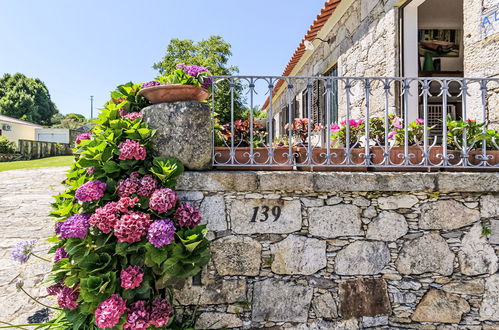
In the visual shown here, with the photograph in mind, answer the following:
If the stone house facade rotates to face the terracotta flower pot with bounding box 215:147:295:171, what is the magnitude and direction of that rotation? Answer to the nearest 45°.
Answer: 0° — it already faces it

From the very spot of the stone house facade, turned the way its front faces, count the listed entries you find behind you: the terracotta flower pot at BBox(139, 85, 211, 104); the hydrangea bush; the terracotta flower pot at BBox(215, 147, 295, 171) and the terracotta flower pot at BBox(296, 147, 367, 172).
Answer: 0

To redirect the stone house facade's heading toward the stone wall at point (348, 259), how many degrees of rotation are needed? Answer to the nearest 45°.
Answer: approximately 45° to its left

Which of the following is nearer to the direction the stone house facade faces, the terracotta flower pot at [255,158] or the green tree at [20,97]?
the terracotta flower pot

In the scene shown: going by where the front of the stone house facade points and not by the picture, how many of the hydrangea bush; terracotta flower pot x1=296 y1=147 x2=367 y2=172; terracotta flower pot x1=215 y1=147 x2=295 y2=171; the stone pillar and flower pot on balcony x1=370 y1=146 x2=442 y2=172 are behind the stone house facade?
0

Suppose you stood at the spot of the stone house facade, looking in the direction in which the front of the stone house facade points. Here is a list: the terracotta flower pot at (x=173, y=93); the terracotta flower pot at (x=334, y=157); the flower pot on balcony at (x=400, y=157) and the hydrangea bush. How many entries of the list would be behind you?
0

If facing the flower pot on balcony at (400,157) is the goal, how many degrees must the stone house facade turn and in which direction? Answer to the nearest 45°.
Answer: approximately 45° to its left

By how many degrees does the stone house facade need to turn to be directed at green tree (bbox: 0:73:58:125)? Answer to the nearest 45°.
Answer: approximately 90° to its right

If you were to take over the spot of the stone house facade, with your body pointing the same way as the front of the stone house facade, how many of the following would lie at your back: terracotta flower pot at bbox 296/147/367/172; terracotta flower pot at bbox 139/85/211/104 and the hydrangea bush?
0

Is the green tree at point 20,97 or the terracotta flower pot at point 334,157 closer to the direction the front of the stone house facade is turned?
the terracotta flower pot

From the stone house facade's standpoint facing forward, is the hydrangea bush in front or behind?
in front

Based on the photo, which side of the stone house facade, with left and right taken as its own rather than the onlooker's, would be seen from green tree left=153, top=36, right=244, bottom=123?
right

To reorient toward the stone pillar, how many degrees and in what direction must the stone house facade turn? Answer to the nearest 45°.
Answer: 0° — it already faces it

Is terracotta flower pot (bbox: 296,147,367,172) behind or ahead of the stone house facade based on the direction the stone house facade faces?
ahead

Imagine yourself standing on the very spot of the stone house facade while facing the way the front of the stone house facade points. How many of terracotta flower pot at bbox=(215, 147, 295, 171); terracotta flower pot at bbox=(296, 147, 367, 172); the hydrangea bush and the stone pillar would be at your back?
0
